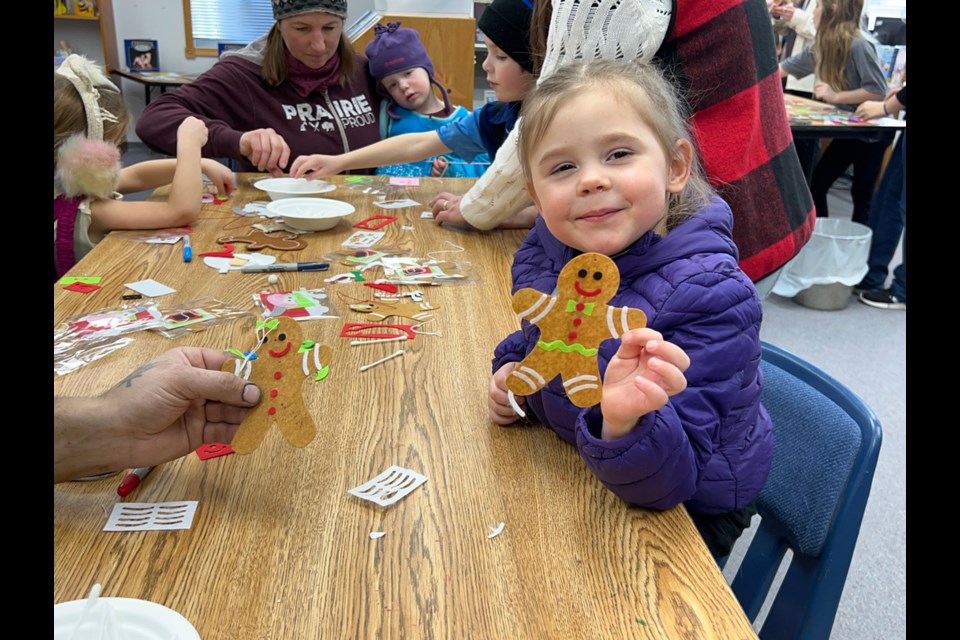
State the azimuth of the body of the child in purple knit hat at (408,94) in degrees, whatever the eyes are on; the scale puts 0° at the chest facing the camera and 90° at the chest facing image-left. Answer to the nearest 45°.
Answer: approximately 0°

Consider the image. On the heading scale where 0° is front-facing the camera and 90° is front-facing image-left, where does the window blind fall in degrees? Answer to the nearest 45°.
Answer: approximately 0°

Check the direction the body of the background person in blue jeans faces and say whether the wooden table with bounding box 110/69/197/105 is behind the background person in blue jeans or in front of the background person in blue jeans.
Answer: in front

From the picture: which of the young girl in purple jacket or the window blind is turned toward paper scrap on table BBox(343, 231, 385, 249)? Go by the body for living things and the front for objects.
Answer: the window blind

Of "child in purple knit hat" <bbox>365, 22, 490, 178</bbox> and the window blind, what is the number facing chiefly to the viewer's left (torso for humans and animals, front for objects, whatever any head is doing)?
0

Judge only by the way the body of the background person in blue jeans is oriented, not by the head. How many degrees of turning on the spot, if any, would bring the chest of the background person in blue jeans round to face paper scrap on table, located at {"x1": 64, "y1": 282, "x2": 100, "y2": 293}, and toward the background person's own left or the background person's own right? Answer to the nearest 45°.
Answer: approximately 90° to the background person's own left

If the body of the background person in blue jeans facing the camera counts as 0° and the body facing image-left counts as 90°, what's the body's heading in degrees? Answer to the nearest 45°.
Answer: approximately 90°

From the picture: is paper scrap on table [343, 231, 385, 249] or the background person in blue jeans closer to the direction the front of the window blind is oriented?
the paper scrap on table

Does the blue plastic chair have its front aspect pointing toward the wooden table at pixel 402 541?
yes

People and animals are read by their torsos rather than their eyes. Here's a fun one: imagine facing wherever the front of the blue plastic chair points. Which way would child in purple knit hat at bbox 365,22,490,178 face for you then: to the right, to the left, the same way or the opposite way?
to the left
